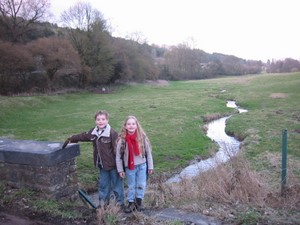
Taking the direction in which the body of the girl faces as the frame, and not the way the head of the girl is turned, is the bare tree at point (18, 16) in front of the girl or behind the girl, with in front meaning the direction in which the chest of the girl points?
behind

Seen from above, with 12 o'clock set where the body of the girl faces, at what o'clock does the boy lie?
The boy is roughly at 4 o'clock from the girl.

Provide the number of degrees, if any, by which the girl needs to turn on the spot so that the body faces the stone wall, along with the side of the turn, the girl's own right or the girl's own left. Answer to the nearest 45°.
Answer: approximately 90° to the girl's own right

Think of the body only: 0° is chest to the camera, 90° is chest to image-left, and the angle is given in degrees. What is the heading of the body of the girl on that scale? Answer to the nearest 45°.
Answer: approximately 0°
